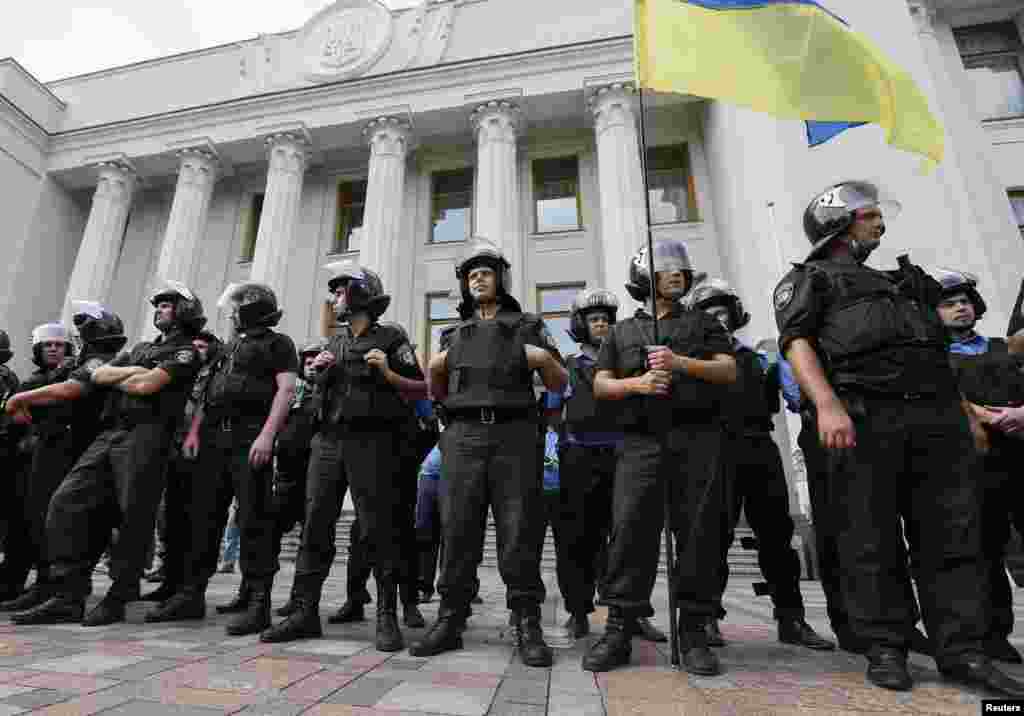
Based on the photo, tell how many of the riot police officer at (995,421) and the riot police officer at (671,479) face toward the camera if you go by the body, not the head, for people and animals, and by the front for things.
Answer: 2

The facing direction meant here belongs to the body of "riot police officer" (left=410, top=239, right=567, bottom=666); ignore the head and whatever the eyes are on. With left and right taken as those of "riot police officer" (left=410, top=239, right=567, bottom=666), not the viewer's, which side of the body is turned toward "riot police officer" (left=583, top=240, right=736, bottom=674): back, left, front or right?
left

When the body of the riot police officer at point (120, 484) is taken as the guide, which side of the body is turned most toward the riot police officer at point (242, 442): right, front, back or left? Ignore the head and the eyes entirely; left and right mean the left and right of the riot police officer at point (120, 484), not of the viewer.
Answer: left

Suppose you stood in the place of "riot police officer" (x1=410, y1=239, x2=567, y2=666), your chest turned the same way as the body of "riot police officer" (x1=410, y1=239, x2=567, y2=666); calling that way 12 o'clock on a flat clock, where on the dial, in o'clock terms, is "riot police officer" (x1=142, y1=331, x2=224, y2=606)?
"riot police officer" (x1=142, y1=331, x2=224, y2=606) is roughly at 4 o'clock from "riot police officer" (x1=410, y1=239, x2=567, y2=666).

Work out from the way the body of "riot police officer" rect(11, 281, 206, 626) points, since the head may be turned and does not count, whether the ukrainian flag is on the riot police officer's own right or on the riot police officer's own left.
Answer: on the riot police officer's own left

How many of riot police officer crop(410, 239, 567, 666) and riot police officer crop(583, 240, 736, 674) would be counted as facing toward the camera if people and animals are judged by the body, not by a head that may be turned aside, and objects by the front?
2

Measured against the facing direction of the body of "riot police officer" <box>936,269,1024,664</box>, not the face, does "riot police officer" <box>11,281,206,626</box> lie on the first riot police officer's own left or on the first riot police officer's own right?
on the first riot police officer's own right

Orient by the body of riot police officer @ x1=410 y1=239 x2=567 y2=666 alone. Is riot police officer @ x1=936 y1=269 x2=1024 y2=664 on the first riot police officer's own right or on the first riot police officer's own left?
on the first riot police officer's own left

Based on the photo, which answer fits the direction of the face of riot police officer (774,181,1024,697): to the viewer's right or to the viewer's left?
to the viewer's right

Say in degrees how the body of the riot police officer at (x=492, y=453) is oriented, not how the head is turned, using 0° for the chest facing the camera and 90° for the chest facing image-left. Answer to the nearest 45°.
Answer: approximately 0°

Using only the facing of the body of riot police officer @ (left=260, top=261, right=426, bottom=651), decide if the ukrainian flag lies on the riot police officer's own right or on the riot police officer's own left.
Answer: on the riot police officer's own left

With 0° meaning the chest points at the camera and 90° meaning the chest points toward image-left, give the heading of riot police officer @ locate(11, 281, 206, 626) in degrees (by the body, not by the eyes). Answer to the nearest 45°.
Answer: approximately 45°
